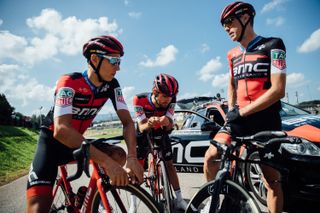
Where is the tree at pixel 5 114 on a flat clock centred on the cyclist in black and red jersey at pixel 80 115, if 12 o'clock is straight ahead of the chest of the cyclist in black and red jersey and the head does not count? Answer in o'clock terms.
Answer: The tree is roughly at 7 o'clock from the cyclist in black and red jersey.

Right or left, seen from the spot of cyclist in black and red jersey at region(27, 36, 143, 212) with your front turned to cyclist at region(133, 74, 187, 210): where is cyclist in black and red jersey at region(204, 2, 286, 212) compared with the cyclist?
right

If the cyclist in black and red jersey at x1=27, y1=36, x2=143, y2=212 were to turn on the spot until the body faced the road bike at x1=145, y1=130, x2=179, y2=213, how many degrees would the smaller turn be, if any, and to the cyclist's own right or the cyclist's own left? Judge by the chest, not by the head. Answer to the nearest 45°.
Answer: approximately 90° to the cyclist's own left

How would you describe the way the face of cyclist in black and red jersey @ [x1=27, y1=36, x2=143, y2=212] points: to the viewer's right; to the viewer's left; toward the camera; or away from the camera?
to the viewer's right

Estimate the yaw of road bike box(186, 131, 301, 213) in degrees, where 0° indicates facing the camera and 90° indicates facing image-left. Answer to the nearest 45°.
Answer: approximately 45°

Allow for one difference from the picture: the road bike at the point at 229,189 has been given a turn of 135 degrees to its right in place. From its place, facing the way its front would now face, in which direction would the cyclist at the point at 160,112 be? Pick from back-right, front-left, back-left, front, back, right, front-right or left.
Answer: front-left

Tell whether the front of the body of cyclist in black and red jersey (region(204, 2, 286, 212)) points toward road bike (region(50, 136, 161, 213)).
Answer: yes

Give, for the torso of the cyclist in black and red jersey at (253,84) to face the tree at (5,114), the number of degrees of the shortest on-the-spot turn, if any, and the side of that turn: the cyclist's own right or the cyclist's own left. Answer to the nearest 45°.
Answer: approximately 90° to the cyclist's own right

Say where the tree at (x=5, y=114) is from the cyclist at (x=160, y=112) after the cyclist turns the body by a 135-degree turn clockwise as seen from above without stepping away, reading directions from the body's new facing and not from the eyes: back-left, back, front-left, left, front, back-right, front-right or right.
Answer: front

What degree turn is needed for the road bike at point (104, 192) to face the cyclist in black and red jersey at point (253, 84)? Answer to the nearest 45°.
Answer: approximately 45° to its left

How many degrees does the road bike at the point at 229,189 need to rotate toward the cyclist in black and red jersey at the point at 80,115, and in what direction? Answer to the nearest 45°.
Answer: approximately 45° to its right
